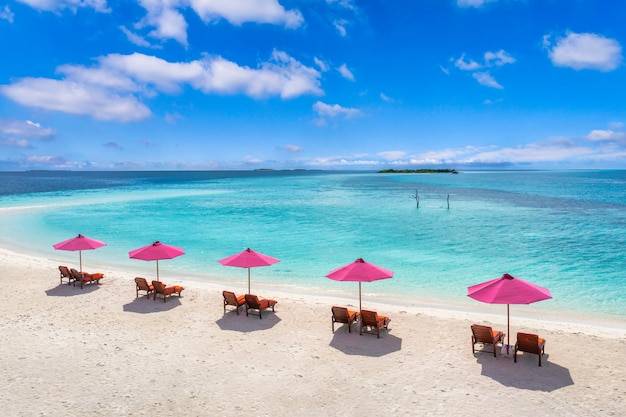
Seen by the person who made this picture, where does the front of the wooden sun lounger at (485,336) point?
facing away from the viewer and to the right of the viewer

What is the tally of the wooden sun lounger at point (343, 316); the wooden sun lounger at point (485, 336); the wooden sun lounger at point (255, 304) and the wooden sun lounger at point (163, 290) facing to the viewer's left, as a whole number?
0

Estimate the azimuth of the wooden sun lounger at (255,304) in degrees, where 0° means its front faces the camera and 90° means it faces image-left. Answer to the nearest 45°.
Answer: approximately 225°

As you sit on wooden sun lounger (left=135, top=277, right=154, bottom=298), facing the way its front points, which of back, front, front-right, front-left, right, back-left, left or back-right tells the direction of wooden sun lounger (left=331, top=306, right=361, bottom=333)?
right

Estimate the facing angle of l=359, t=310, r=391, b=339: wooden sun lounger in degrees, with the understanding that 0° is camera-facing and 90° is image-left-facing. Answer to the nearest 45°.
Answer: approximately 225°

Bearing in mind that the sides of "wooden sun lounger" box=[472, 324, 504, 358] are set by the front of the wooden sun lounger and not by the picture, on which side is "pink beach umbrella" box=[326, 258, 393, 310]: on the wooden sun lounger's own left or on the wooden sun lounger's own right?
on the wooden sun lounger's own left

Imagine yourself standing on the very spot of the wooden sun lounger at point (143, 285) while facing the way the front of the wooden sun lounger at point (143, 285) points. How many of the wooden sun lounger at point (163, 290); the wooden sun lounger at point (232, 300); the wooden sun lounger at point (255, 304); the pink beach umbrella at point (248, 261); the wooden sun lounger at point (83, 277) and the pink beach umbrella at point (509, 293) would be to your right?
5

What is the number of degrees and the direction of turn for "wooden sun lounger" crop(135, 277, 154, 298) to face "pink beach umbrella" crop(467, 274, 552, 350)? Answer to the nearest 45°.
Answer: approximately 90° to its right

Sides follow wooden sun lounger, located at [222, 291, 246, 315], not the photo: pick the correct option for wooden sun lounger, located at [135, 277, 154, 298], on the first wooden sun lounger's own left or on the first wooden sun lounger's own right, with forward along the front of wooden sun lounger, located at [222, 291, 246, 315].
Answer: on the first wooden sun lounger's own left

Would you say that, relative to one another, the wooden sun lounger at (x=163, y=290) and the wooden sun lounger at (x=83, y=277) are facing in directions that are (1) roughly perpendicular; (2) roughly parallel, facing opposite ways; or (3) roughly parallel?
roughly parallel

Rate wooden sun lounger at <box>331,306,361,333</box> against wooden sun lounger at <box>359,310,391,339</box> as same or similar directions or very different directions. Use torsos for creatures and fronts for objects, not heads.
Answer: same or similar directions

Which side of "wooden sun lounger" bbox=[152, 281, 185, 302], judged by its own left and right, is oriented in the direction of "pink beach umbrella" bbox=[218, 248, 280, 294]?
right

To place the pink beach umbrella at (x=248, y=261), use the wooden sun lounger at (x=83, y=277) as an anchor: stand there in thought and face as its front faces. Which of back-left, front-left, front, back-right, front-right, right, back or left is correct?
right

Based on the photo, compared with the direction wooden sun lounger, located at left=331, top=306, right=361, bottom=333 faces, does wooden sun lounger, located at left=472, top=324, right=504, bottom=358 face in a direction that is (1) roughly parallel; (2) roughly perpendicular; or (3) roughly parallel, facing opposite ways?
roughly parallel

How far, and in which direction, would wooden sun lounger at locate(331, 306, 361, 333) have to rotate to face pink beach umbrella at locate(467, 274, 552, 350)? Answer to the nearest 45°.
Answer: approximately 90° to its right
